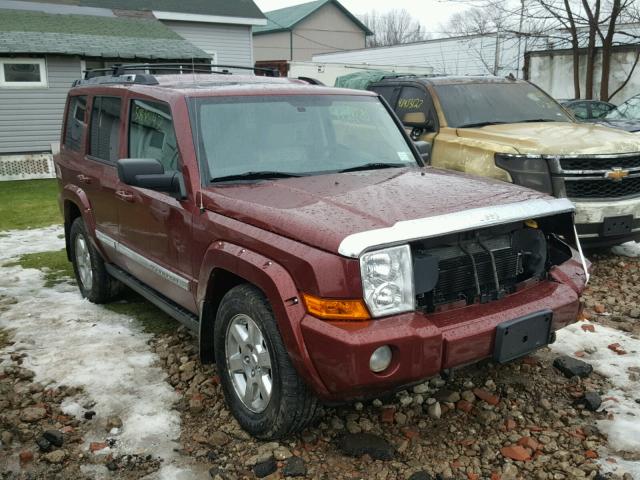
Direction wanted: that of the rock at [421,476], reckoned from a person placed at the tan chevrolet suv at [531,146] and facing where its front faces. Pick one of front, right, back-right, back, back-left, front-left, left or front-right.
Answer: front-right

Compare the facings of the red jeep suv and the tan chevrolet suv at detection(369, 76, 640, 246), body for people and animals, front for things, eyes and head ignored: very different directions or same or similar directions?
same or similar directions

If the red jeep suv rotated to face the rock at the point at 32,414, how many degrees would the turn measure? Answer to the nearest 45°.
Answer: approximately 135° to its right

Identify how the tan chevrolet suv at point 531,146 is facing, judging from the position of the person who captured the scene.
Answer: facing the viewer and to the right of the viewer

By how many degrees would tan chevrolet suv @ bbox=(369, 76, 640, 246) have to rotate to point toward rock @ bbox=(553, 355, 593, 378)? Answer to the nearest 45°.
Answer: approximately 45° to its right

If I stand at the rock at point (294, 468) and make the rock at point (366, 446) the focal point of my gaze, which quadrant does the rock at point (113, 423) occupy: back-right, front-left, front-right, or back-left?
back-left

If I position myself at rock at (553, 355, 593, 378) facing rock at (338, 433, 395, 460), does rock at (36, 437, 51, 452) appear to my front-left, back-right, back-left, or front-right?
front-right

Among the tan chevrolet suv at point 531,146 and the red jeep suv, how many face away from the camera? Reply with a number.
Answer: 0

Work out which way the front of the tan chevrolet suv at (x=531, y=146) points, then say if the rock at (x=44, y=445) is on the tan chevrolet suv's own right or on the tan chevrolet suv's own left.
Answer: on the tan chevrolet suv's own right

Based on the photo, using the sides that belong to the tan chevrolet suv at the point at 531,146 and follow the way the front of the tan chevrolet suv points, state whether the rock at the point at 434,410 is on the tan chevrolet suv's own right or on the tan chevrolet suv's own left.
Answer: on the tan chevrolet suv's own right

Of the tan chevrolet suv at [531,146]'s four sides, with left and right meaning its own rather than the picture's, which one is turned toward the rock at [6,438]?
right

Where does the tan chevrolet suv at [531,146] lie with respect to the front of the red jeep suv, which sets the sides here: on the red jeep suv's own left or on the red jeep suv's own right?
on the red jeep suv's own left
